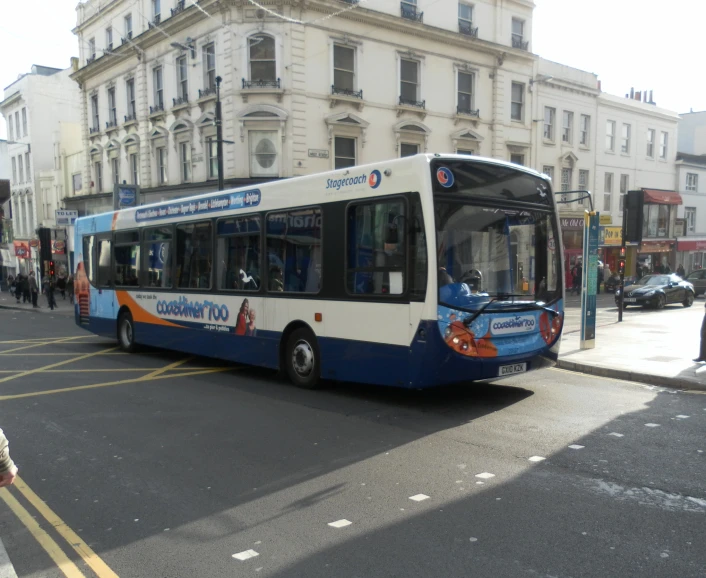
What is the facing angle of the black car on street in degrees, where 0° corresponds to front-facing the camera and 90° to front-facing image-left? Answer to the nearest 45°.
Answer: approximately 45°

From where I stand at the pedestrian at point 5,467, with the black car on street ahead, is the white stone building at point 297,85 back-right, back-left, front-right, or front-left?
front-left

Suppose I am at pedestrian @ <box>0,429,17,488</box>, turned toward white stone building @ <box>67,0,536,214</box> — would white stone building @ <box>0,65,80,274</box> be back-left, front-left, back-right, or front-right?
front-left

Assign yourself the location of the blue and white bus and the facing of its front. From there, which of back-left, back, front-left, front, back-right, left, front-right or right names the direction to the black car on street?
left

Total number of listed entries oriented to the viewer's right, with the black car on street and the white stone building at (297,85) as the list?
0

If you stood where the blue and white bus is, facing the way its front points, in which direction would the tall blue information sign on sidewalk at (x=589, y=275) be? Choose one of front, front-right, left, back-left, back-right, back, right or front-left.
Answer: left

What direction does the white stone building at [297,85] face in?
toward the camera

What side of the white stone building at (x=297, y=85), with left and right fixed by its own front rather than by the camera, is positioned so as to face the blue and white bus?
front

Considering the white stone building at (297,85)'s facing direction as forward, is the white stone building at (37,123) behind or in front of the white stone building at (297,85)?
behind

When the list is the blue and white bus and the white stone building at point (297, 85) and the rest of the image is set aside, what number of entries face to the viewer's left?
0

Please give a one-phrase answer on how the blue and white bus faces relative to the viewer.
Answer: facing the viewer and to the right of the viewer

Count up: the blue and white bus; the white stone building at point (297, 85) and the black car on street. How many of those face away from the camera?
0

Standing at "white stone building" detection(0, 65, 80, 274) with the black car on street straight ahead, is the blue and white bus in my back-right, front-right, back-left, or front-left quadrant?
front-right

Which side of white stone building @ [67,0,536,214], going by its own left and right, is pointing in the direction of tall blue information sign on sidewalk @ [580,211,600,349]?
front

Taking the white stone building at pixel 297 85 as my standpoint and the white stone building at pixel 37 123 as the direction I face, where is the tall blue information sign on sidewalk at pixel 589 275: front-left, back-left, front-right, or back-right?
back-left
